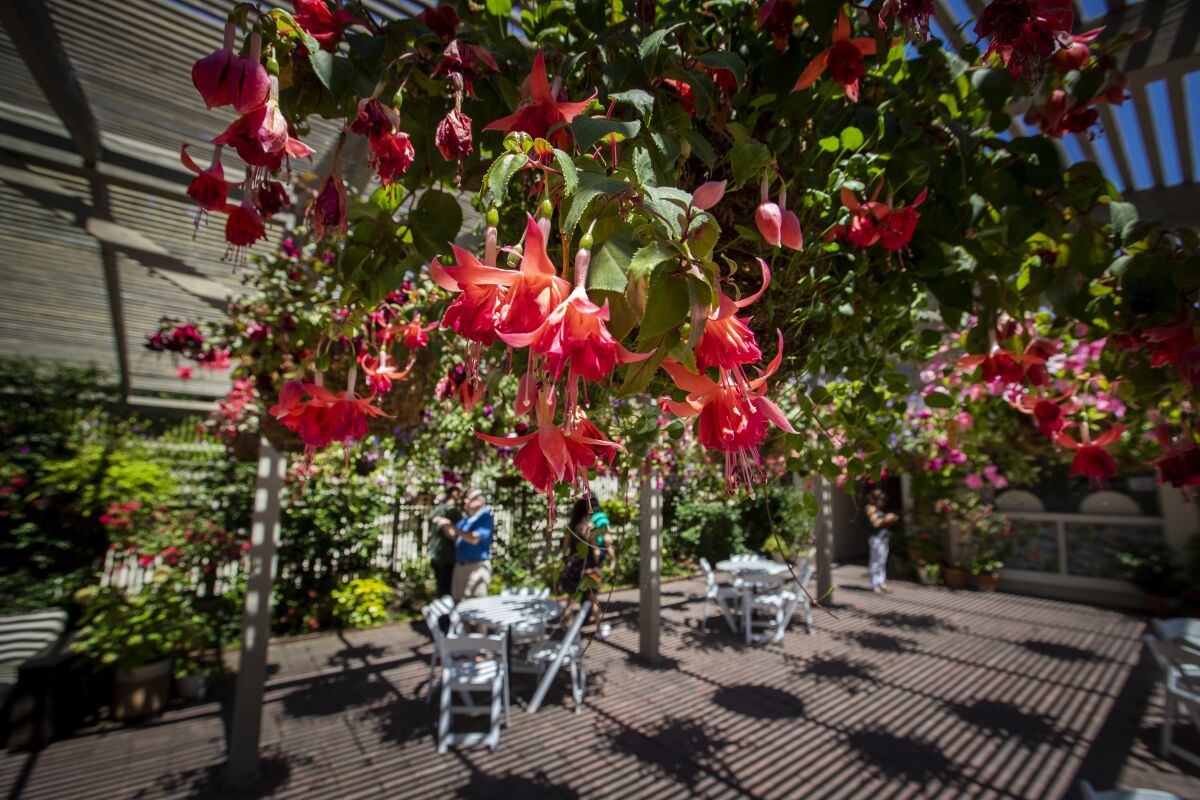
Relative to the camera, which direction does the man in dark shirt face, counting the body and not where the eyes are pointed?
to the viewer's right

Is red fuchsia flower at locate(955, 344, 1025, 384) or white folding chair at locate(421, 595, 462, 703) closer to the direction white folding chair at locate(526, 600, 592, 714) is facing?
the white folding chair at locate(421, 595, 462, 703)

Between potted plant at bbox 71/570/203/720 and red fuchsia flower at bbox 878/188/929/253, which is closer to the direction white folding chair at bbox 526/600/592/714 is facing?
the potted plant

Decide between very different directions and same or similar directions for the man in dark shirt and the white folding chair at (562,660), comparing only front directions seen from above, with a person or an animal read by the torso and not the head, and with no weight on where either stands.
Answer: very different directions

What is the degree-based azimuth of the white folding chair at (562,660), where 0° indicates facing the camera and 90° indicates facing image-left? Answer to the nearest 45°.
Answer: approximately 90°

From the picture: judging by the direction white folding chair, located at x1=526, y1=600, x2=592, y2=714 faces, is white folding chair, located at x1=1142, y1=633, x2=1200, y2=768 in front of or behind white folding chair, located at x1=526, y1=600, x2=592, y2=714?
behind

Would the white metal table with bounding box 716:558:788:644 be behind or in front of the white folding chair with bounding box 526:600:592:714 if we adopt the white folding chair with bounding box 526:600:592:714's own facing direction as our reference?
behind

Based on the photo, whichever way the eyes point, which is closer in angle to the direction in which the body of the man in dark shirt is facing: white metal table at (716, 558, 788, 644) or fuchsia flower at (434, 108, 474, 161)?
the white metal table

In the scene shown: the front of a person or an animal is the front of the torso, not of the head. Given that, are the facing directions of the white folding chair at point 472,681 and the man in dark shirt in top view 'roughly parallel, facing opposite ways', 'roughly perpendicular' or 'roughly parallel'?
roughly perpendicular

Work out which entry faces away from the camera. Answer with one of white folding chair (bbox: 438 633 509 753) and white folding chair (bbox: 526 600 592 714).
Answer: white folding chair (bbox: 438 633 509 753)

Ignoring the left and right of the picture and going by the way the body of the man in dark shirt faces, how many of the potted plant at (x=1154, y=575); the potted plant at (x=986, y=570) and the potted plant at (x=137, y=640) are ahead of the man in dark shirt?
2

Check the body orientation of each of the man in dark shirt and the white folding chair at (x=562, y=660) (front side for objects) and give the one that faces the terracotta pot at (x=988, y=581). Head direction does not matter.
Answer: the man in dark shirt

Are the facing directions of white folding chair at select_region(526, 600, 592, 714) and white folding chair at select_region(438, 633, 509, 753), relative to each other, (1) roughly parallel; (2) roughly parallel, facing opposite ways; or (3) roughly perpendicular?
roughly perpendicular

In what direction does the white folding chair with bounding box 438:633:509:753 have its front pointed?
away from the camera

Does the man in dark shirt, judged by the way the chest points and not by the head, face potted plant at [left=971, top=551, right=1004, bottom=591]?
yes
